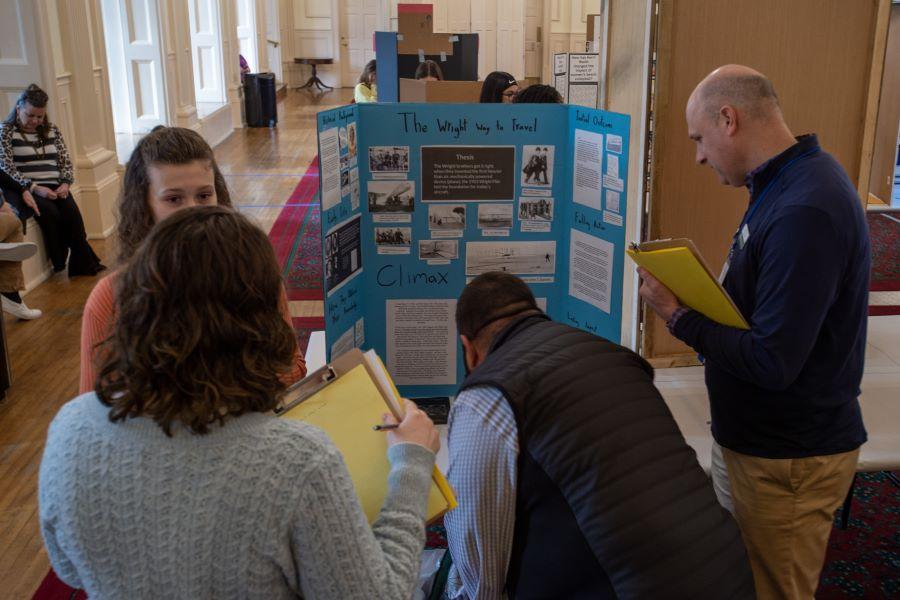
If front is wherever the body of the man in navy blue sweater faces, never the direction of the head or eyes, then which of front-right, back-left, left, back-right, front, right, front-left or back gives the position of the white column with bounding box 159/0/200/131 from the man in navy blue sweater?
front-right

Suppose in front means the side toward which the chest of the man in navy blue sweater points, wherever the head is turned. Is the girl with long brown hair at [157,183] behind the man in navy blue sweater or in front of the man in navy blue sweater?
in front

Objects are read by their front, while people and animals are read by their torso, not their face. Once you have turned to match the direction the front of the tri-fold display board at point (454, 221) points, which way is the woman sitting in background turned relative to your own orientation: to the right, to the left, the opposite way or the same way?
to the left

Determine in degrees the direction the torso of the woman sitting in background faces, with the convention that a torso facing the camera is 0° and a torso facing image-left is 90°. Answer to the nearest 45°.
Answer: approximately 315°

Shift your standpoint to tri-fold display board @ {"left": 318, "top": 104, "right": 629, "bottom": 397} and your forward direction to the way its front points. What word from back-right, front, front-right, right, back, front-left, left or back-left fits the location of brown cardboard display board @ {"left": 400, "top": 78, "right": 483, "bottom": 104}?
back

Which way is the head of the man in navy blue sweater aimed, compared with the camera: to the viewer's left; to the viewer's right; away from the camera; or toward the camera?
to the viewer's left

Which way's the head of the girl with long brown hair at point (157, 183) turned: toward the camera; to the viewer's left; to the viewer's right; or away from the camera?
toward the camera

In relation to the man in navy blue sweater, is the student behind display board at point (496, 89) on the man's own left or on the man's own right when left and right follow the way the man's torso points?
on the man's own right

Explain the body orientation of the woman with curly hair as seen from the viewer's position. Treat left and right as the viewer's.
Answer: facing away from the viewer

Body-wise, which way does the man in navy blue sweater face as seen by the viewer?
to the viewer's left

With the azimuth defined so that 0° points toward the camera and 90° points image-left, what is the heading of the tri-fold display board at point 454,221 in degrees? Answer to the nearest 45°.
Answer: approximately 0°

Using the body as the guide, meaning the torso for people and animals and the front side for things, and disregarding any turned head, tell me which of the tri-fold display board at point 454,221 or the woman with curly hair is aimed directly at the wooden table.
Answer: the woman with curly hair

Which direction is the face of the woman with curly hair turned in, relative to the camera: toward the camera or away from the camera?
away from the camera
